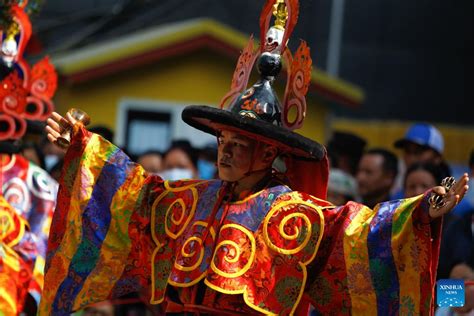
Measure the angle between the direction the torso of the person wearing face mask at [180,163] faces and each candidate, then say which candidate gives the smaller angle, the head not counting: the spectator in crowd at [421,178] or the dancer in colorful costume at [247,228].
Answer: the dancer in colorful costume

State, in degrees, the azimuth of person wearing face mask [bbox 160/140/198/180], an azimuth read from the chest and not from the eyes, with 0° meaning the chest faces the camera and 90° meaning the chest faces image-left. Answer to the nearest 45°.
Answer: approximately 0°

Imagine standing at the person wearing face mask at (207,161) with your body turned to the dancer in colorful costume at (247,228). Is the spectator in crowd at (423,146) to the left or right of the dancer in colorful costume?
left

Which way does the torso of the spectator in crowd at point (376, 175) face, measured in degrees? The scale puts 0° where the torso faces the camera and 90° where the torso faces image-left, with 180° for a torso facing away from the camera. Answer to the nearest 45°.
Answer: approximately 45°
